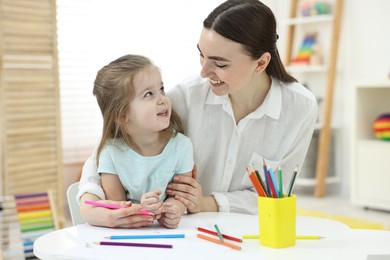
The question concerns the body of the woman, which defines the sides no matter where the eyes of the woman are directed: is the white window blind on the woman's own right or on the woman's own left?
on the woman's own right

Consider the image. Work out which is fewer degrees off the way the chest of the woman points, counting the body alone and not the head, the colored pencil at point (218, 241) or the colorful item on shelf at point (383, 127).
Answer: the colored pencil

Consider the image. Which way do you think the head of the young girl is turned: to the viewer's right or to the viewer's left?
to the viewer's right

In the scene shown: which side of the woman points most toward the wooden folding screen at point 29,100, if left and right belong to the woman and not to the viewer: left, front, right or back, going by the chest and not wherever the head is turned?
right

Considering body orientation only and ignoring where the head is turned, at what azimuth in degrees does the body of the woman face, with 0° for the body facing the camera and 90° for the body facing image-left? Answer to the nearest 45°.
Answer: approximately 45°

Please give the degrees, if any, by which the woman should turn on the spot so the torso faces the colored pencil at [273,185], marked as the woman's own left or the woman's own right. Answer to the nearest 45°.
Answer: approximately 45° to the woman's own left

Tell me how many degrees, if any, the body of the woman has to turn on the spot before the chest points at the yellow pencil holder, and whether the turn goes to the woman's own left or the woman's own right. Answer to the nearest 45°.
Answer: approximately 45° to the woman's own left
